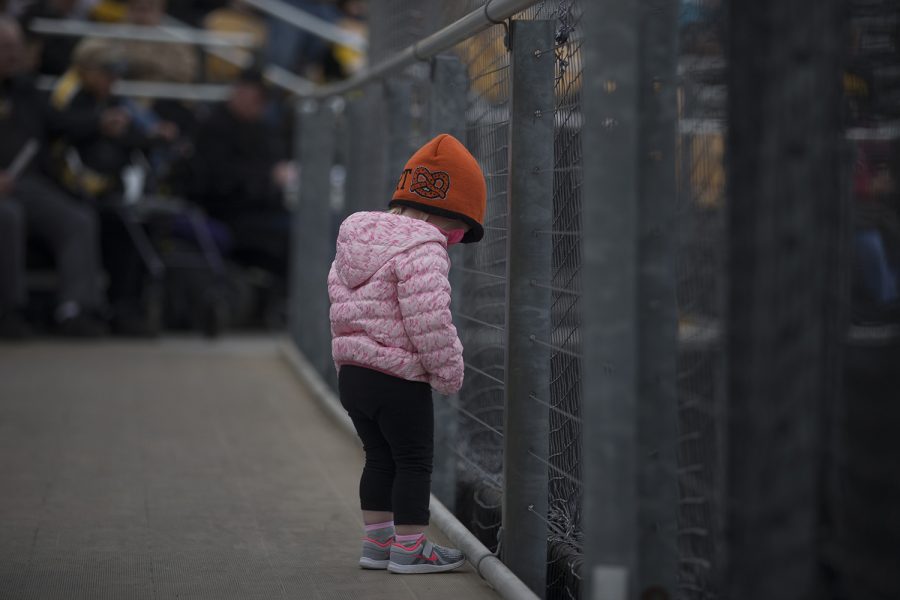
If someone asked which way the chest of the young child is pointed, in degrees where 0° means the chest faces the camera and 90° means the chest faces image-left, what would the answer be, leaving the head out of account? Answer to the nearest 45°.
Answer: approximately 225°

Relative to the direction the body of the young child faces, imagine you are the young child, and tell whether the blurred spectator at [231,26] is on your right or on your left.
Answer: on your left

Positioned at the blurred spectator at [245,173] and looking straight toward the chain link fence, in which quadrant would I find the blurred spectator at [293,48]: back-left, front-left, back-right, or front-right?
back-left

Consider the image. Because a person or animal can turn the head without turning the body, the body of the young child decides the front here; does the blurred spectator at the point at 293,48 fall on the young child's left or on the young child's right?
on the young child's left

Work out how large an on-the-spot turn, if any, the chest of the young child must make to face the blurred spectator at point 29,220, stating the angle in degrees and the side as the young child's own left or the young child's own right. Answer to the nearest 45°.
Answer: approximately 90° to the young child's own left
